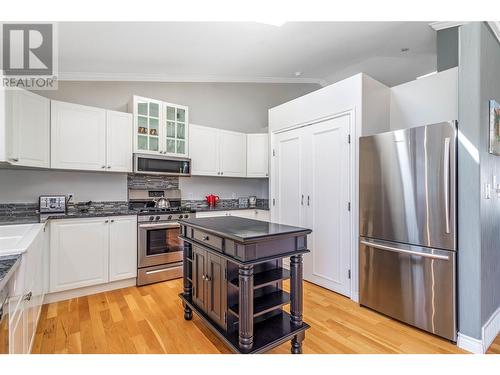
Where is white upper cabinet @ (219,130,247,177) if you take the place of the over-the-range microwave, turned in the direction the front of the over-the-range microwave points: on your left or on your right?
on your left

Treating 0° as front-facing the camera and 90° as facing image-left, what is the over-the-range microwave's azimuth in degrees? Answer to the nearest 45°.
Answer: approximately 0°

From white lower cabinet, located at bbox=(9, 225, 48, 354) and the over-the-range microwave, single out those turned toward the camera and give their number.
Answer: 1

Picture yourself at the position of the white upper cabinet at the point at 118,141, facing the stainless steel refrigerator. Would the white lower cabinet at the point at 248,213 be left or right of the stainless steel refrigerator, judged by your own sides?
left

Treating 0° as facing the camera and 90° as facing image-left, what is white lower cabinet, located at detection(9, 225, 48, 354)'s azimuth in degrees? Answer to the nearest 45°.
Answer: approximately 270°

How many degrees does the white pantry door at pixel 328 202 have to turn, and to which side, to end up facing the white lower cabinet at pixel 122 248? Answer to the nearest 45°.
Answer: approximately 45° to its right

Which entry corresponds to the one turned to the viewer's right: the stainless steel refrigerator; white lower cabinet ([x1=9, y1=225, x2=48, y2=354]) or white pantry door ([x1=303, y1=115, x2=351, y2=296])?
the white lower cabinet

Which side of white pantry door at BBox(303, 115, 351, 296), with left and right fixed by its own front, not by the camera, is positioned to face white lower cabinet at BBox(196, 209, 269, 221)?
right

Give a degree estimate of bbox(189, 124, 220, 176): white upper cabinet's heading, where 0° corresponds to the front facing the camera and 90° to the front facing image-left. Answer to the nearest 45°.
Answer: approximately 315°
